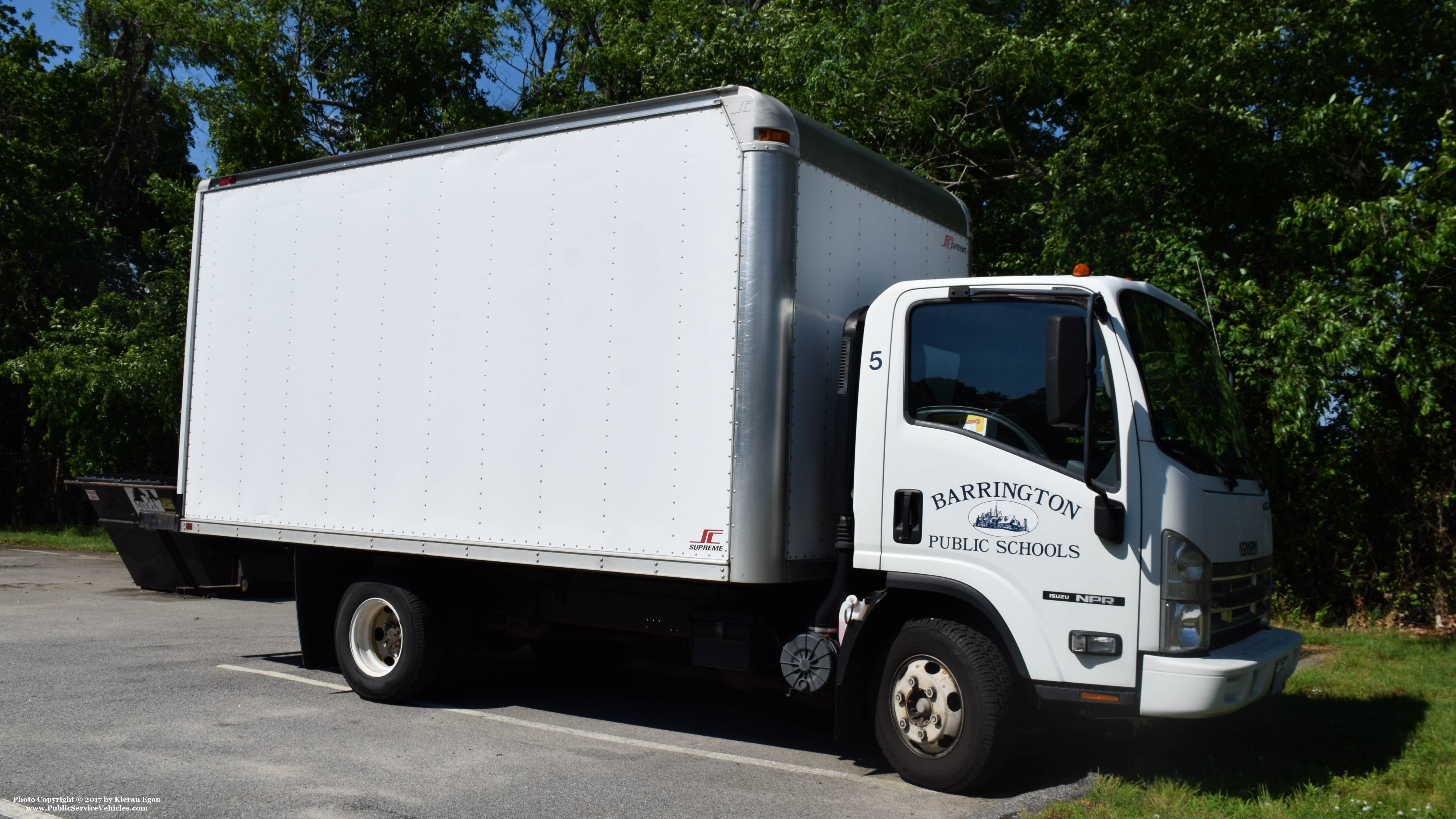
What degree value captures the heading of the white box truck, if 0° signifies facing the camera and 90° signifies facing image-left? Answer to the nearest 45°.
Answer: approximately 315°

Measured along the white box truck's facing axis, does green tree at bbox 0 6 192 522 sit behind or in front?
behind
